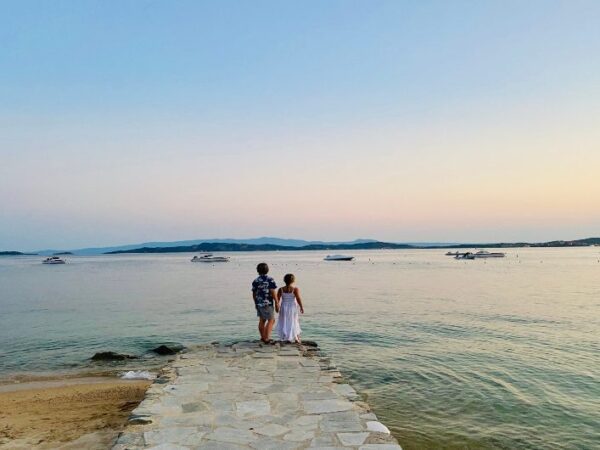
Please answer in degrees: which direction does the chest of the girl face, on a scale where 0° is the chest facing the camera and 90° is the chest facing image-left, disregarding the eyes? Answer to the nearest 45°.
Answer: approximately 180°

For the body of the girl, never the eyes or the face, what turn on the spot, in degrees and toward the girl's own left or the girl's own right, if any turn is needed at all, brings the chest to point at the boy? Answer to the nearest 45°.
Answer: approximately 90° to the girl's own left

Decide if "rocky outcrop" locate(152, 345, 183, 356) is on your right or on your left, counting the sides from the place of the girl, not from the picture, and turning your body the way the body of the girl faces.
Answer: on your left

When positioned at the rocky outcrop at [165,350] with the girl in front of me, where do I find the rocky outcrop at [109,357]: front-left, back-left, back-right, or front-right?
back-right
